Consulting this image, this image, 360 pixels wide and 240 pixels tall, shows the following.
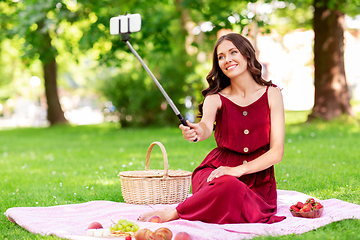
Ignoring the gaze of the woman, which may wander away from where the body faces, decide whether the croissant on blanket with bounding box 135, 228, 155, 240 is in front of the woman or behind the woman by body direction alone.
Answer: in front

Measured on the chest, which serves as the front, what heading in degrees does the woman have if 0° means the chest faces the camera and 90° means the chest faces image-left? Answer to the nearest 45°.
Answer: approximately 0°

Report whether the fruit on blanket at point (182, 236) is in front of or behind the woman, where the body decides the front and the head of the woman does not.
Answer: in front

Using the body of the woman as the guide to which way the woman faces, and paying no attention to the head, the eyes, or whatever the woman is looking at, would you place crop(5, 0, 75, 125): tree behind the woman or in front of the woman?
behind

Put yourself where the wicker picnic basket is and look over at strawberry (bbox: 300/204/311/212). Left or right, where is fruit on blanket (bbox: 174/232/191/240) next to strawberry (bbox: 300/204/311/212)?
right

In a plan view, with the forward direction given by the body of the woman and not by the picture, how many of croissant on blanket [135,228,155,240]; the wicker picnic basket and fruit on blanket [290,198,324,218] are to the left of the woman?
1

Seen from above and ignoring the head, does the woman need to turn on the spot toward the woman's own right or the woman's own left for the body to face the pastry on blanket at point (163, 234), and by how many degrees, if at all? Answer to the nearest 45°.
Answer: approximately 45° to the woman's own right

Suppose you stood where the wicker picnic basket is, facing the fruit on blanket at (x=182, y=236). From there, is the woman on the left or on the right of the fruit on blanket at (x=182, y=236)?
left

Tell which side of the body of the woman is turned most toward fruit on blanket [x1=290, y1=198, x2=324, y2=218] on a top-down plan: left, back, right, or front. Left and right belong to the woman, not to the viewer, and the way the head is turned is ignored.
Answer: left
